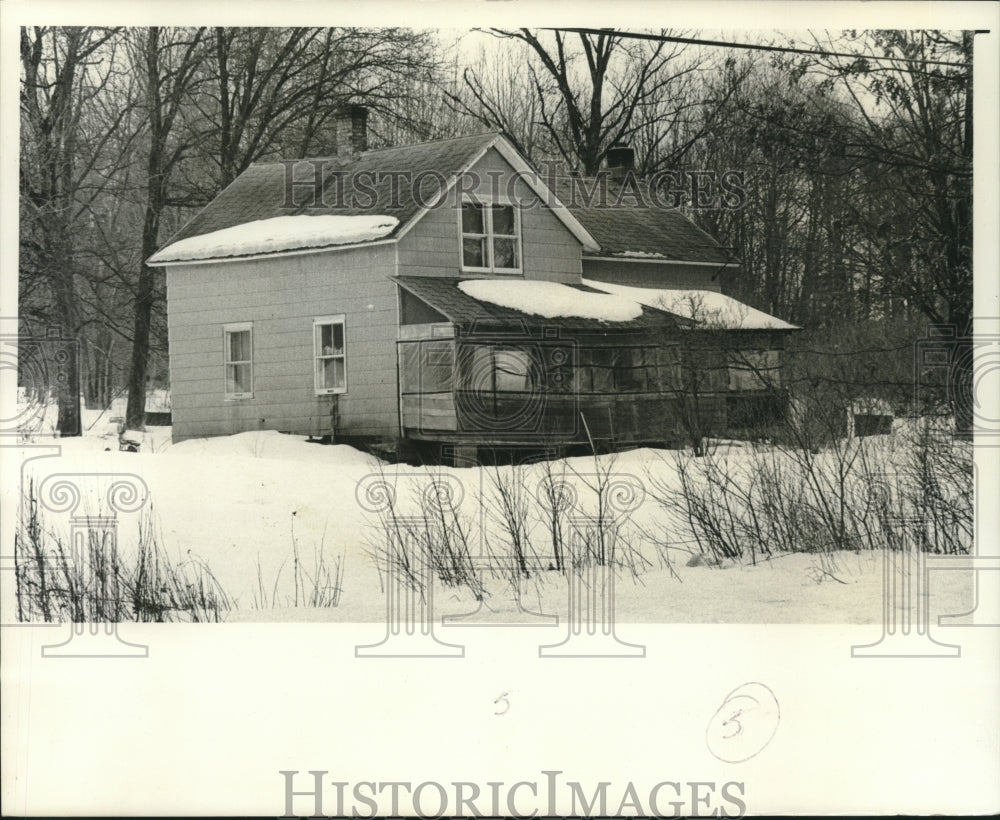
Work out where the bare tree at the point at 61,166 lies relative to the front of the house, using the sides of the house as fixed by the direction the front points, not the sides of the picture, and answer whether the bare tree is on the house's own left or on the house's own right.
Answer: on the house's own right

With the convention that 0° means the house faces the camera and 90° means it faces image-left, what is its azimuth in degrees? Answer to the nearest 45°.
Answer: approximately 315°

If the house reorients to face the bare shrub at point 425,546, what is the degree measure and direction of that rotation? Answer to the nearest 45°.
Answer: approximately 45° to its right

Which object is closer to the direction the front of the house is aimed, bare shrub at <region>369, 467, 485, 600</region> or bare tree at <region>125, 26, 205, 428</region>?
the bare shrub

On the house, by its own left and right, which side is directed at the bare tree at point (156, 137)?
right
